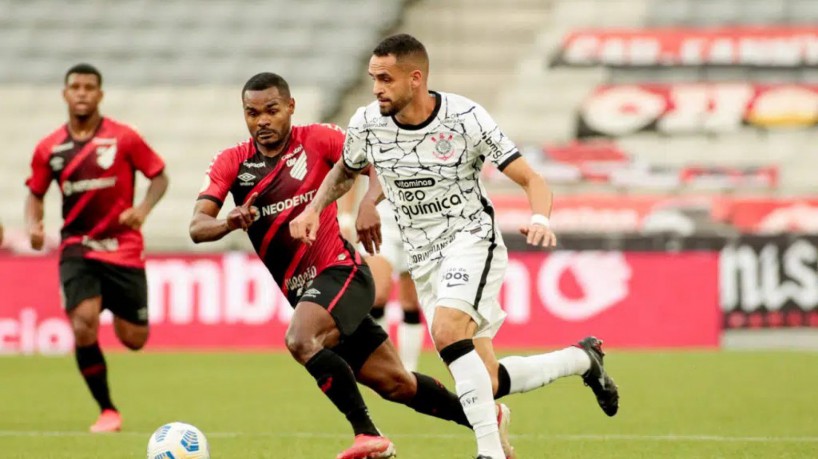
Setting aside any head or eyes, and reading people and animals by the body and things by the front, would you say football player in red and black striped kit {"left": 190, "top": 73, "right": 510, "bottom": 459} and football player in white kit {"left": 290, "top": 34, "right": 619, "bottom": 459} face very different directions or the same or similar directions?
same or similar directions

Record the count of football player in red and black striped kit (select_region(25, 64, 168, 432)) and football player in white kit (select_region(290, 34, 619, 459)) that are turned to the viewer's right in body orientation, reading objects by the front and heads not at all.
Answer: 0

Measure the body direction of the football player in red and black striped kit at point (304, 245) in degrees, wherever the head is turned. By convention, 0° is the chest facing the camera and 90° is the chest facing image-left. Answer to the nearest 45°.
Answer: approximately 45°

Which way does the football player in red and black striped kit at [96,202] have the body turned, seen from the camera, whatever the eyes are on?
toward the camera

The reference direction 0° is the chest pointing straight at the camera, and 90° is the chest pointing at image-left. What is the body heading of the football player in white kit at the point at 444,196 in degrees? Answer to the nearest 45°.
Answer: approximately 45°

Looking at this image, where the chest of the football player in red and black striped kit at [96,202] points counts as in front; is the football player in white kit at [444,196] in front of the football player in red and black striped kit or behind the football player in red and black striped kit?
in front

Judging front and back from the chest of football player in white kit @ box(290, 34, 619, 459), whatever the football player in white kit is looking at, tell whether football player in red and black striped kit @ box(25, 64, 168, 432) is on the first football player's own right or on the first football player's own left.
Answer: on the first football player's own right

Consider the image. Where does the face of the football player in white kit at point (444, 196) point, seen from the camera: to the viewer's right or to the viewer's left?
to the viewer's left

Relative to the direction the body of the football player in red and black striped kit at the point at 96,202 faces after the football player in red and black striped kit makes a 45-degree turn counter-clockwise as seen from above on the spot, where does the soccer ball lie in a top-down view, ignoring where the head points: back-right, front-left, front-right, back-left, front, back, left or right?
front-right

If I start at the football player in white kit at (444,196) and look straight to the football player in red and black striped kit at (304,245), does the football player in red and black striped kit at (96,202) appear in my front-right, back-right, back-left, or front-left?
front-right
